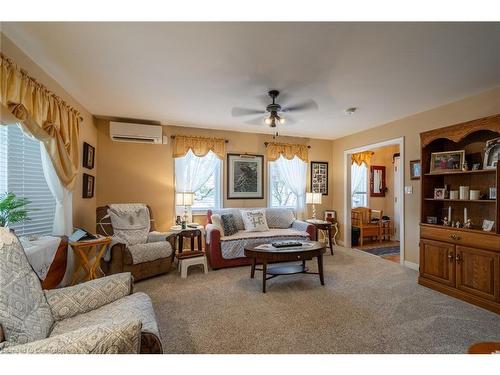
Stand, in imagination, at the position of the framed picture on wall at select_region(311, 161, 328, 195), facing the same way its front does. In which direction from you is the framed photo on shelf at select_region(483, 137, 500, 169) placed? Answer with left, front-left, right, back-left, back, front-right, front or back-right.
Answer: front-left

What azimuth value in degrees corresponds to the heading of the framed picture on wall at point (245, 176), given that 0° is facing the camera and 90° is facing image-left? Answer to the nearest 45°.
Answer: approximately 0°

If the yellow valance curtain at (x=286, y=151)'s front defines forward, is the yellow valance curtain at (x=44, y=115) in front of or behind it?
in front

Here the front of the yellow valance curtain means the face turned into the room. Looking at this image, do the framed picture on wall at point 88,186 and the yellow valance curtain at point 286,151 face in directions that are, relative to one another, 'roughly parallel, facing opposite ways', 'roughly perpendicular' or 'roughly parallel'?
roughly perpendicular

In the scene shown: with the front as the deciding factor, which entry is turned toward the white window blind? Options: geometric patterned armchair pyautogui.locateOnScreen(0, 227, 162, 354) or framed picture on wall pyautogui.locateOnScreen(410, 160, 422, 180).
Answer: the framed picture on wall

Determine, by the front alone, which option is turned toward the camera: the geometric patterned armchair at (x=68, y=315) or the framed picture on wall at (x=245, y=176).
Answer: the framed picture on wall

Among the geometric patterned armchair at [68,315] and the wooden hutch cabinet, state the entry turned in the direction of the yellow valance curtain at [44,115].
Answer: the wooden hutch cabinet

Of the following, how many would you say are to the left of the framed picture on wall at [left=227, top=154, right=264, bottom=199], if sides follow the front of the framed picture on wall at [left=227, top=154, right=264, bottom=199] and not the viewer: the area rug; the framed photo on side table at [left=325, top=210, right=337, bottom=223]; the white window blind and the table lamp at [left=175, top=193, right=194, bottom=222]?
2

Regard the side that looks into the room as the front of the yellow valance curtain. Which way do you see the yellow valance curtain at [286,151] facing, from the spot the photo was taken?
facing the viewer

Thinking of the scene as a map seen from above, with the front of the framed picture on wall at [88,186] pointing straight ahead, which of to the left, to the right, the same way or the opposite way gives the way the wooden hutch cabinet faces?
the opposite way

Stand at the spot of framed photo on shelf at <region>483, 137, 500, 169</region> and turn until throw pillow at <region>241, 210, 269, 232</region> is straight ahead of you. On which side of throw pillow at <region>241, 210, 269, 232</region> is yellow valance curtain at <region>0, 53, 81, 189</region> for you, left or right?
left

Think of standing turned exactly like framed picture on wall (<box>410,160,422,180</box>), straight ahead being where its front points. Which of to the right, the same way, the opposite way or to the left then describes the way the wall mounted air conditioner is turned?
to the left

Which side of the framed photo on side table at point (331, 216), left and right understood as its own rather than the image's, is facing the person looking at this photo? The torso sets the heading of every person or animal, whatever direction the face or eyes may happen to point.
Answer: front

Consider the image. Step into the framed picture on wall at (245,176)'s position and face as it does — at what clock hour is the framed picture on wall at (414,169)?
the framed picture on wall at (414,169) is roughly at 10 o'clock from the framed picture on wall at (245,176).

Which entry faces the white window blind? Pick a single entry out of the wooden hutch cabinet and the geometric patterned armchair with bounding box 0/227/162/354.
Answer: the wooden hutch cabinet

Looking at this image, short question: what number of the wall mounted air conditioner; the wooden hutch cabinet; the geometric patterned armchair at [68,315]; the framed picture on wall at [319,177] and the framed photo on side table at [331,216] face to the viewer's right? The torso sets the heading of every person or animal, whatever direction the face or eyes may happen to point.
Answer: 1

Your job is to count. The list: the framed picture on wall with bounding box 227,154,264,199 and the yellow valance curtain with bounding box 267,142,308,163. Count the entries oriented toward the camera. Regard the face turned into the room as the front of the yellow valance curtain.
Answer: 2

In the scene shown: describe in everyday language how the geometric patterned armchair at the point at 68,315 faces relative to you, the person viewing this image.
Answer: facing to the right of the viewer

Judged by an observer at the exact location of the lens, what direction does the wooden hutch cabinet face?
facing the viewer and to the left of the viewer

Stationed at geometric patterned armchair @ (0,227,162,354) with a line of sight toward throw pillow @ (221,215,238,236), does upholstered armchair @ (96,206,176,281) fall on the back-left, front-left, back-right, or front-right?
front-left

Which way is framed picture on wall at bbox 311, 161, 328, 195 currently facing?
toward the camera

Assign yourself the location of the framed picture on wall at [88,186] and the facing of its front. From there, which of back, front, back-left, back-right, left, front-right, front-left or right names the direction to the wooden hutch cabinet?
front
